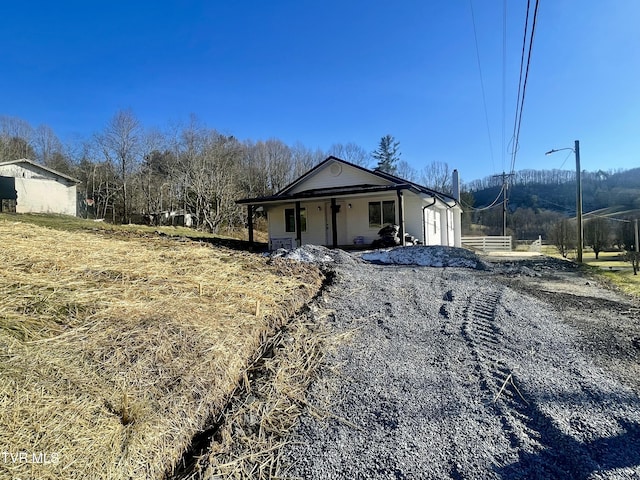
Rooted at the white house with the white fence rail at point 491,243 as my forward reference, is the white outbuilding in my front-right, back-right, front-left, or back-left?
back-left

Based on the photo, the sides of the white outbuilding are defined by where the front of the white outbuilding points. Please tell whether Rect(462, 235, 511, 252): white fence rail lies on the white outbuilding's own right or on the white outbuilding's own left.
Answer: on the white outbuilding's own left

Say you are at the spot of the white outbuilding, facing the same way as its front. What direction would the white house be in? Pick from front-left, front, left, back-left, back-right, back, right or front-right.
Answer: front-left

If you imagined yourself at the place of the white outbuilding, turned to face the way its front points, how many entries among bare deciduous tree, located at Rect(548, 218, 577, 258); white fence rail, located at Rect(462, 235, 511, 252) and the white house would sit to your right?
0

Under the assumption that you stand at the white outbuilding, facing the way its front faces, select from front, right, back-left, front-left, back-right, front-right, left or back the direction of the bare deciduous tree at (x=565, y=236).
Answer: front-left

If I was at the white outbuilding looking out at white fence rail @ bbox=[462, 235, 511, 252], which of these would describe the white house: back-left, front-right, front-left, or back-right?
front-right

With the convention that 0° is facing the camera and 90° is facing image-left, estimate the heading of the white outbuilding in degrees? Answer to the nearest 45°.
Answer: approximately 0°
